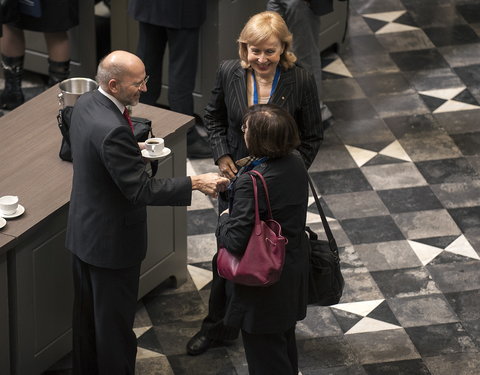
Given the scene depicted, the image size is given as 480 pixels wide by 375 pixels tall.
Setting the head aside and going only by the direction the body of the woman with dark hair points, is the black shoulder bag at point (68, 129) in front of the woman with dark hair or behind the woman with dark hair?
in front

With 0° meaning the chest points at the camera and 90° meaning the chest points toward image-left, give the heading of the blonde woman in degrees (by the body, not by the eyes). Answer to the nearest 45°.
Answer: approximately 0°

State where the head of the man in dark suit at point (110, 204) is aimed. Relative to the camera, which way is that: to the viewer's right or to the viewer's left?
to the viewer's right

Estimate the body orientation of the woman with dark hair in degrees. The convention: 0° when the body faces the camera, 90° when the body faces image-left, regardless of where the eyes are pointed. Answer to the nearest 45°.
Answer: approximately 135°

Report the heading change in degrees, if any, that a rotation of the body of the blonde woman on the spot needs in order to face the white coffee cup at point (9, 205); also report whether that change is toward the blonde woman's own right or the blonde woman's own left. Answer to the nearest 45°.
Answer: approximately 45° to the blonde woman's own right

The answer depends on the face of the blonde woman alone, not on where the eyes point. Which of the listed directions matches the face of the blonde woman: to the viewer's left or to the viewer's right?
to the viewer's left
